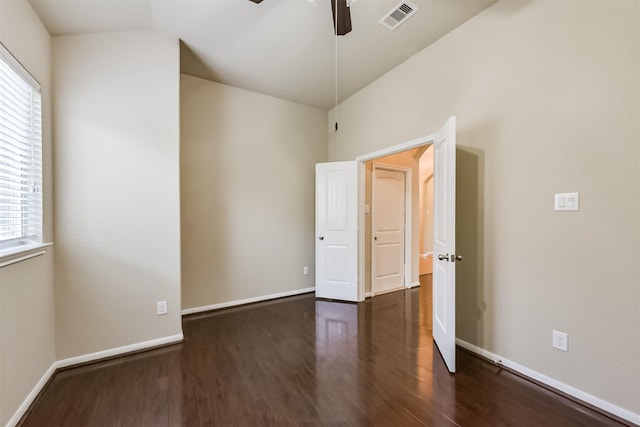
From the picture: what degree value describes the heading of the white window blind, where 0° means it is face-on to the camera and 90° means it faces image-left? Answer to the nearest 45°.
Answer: approximately 270°

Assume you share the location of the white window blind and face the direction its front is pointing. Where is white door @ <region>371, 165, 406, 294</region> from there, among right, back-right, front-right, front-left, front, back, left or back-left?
front

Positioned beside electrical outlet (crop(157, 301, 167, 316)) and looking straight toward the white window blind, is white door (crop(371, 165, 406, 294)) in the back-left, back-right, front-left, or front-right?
back-left

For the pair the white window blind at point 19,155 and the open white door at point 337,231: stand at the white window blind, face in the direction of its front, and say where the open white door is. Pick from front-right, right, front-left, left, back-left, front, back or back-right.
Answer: front
